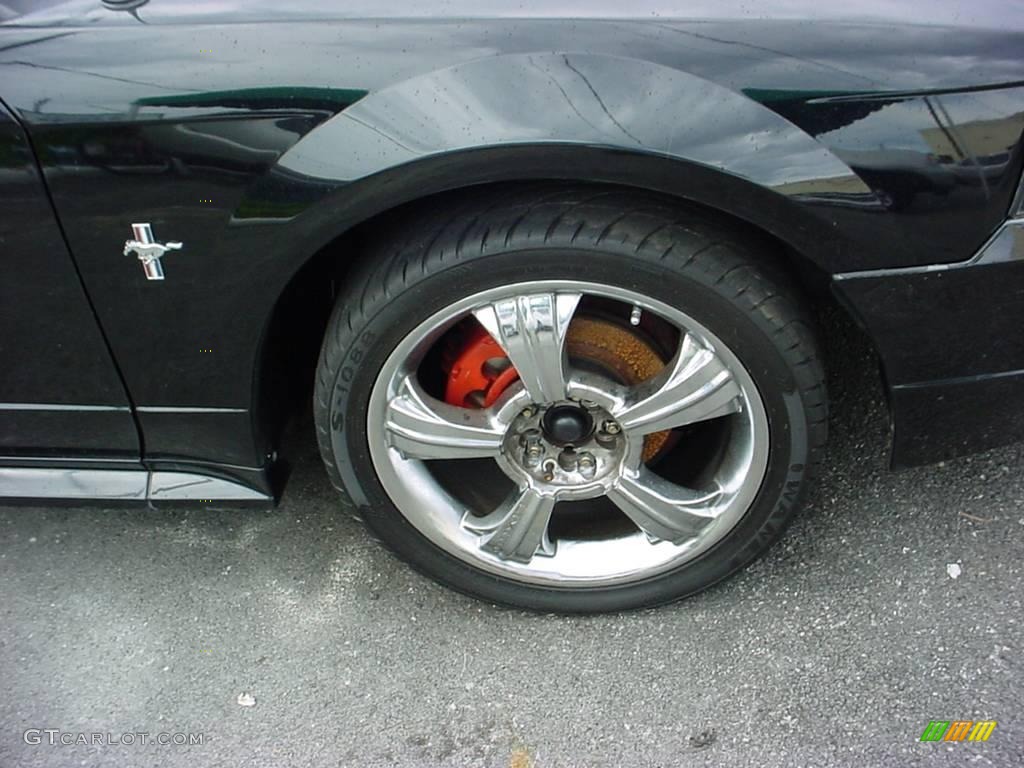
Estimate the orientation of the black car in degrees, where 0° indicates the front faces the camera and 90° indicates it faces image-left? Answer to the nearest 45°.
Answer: approximately 270°
